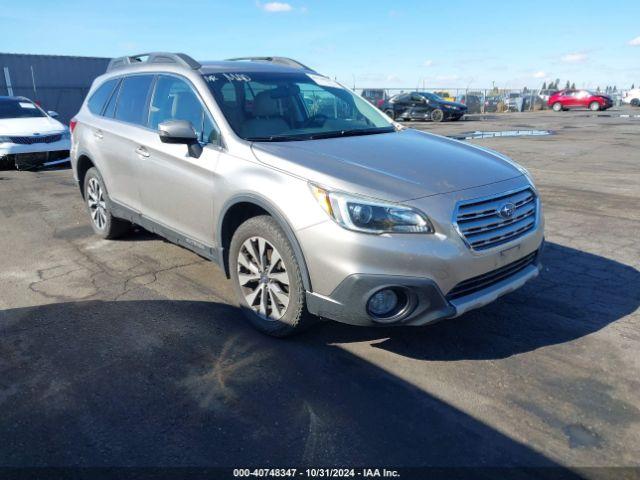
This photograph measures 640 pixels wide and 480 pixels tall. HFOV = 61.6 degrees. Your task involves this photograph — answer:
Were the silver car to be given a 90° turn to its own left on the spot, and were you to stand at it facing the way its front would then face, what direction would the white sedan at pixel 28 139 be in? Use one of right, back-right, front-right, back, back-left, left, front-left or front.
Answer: left

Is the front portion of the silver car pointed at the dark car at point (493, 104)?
no

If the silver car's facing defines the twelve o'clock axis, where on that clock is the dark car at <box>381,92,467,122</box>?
The dark car is roughly at 8 o'clock from the silver car.

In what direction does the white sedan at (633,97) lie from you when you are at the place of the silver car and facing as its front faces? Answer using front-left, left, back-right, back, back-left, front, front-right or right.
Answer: left

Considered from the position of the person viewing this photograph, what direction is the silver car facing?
facing the viewer and to the right of the viewer

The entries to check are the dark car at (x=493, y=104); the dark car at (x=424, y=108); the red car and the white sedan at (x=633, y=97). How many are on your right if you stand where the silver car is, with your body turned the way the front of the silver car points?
0

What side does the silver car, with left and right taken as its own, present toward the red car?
left

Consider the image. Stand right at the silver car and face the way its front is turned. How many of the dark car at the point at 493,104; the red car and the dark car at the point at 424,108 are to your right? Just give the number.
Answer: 0

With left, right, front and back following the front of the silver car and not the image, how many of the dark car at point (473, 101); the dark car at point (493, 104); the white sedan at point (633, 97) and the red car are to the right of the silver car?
0

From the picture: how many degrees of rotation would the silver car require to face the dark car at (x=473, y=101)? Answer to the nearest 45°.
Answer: approximately 135° to its left
